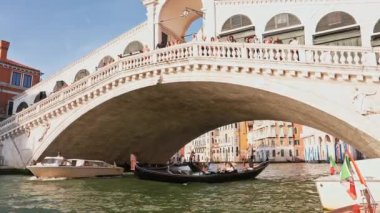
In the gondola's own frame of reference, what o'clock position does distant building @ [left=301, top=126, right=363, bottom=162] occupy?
The distant building is roughly at 10 o'clock from the gondola.

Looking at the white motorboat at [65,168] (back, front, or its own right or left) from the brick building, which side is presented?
right

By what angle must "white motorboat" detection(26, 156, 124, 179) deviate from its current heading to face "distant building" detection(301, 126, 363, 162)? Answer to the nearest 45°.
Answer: approximately 135° to its right

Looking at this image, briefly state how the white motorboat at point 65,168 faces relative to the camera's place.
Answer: facing to the left of the viewer

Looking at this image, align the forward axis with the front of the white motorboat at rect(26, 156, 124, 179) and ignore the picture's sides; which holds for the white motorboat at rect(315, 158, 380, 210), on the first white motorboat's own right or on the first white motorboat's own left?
on the first white motorboat's own left

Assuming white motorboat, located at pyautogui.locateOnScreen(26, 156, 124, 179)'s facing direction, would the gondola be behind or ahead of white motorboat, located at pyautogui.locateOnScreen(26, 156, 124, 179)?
behind

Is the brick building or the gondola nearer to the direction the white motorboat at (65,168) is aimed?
the brick building
